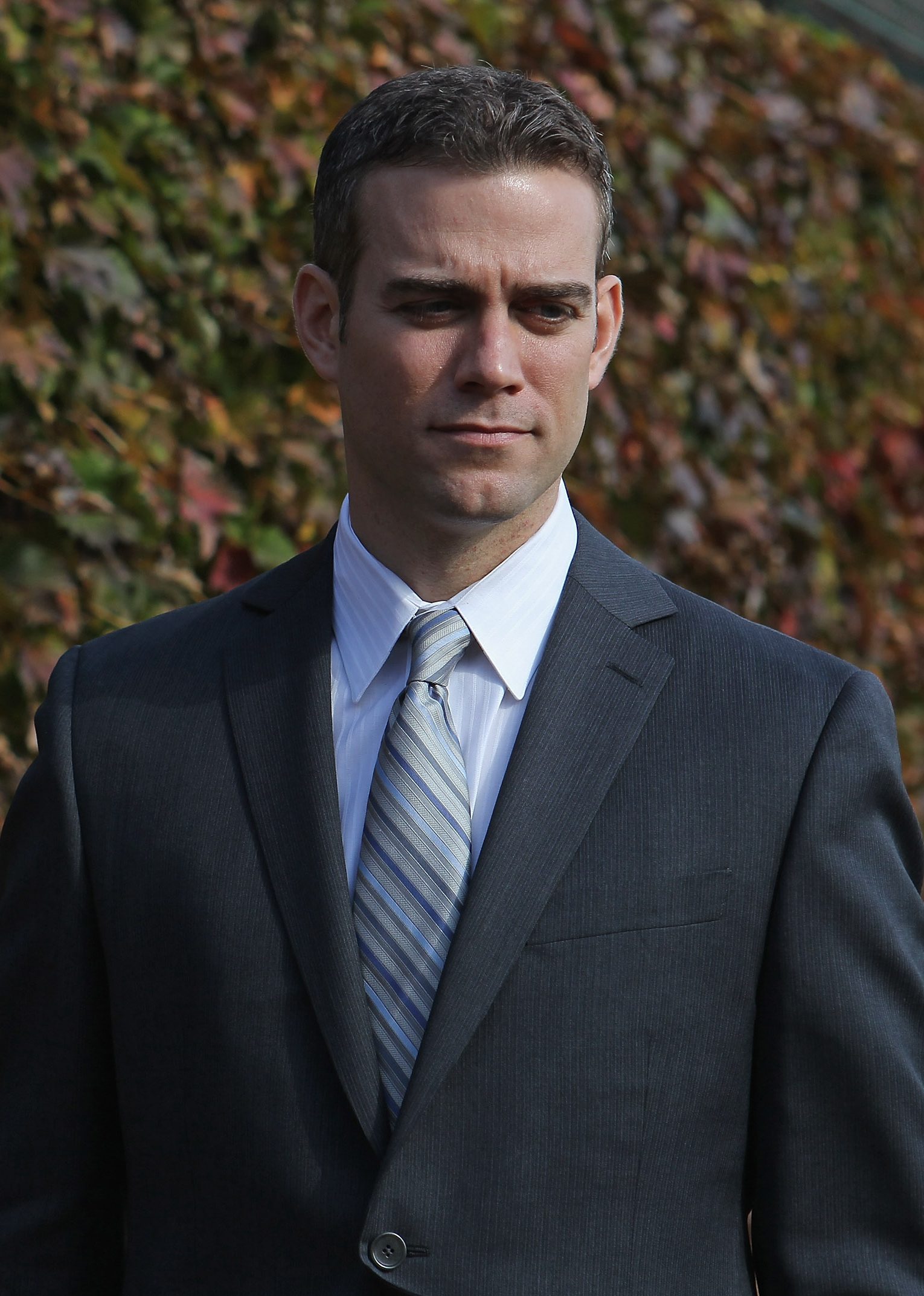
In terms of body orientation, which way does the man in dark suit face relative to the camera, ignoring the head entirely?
toward the camera
